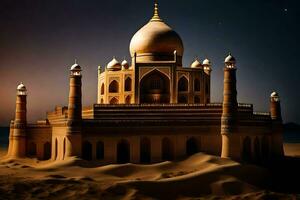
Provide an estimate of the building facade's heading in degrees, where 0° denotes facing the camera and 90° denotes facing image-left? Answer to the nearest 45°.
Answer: approximately 0°
